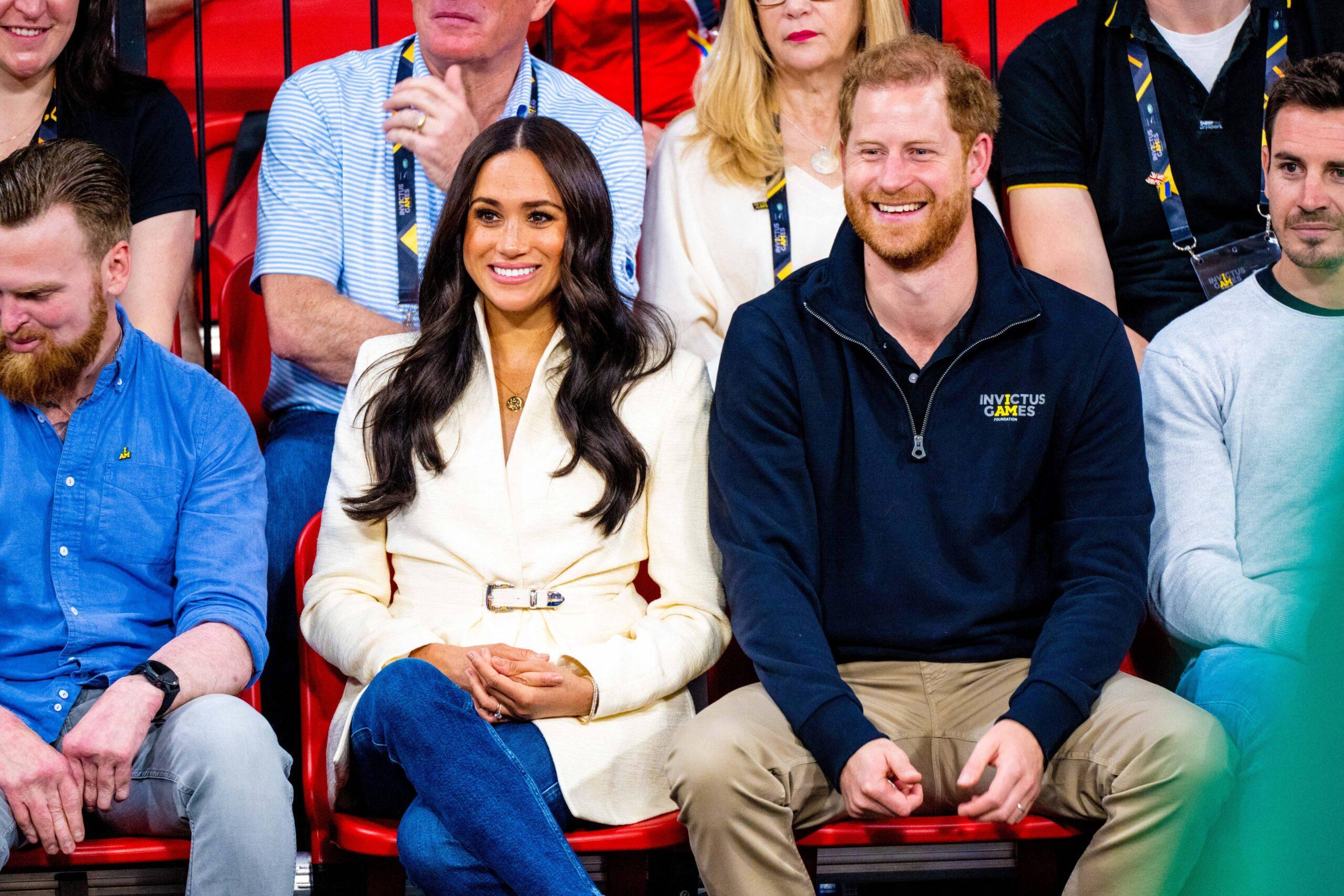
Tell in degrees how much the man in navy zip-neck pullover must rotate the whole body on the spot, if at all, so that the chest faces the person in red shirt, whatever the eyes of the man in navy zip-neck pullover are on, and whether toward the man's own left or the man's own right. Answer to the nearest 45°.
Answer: approximately 135° to the man's own right

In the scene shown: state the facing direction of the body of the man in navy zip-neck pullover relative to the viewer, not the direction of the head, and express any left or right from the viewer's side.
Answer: facing the viewer

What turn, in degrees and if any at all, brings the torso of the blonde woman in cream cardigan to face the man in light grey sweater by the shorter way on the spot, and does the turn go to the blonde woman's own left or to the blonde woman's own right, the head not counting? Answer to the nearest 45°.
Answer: approximately 45° to the blonde woman's own left

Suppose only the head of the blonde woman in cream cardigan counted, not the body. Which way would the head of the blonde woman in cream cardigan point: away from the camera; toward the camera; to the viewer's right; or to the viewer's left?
toward the camera

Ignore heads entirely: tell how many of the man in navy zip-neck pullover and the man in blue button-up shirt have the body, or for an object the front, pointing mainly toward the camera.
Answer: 2

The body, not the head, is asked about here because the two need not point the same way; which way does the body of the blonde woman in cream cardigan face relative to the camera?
toward the camera

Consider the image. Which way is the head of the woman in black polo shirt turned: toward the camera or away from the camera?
toward the camera

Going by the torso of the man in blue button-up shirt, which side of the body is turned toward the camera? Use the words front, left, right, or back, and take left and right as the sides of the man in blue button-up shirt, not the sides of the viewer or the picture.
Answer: front

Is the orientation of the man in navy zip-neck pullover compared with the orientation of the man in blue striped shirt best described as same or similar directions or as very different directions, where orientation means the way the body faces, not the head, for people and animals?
same or similar directions

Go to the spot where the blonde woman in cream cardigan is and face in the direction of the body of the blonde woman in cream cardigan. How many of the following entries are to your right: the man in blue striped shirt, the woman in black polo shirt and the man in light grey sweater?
2

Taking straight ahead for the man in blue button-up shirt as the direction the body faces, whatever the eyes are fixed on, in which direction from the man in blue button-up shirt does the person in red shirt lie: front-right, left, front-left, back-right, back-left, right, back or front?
back-left

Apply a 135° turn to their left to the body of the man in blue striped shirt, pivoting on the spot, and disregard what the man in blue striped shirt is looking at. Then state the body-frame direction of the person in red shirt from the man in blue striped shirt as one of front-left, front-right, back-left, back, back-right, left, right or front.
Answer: front
